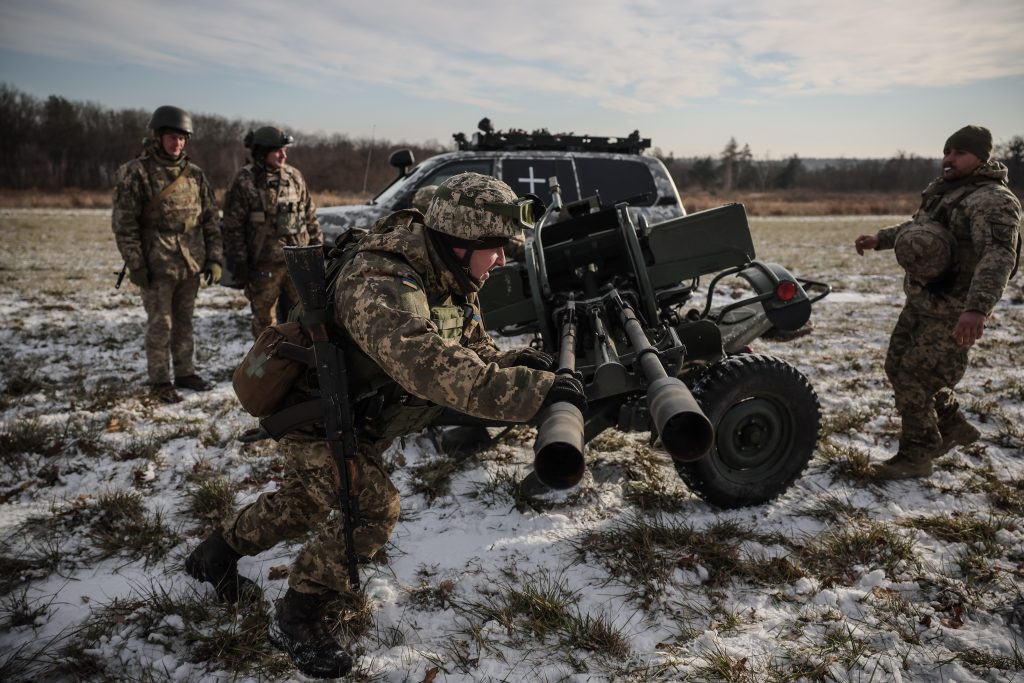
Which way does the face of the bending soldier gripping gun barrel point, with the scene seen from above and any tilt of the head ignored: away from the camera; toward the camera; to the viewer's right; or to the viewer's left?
to the viewer's right

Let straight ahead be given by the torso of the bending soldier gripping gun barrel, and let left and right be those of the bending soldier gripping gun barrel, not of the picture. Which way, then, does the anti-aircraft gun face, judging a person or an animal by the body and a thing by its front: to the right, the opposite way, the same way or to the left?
to the right

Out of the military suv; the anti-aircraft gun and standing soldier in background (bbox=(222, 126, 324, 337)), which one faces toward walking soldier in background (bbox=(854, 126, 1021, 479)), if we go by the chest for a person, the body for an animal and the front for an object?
standing soldier in background (bbox=(222, 126, 324, 337))

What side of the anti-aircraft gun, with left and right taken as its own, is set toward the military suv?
back

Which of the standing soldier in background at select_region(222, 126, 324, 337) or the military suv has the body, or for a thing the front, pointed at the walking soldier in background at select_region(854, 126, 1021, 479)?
the standing soldier in background at select_region(222, 126, 324, 337)

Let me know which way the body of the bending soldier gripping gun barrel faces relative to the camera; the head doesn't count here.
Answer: to the viewer's right

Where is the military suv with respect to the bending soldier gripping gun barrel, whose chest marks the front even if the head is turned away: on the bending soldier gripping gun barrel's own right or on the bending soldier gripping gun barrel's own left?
on the bending soldier gripping gun barrel's own left

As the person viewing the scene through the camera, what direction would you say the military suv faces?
facing to the left of the viewer

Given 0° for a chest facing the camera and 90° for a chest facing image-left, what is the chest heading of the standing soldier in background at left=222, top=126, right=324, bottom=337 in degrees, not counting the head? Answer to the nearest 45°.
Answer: approximately 315°

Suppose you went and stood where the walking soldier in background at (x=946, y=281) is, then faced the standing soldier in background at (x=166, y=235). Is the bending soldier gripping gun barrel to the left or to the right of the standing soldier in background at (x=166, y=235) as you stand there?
left

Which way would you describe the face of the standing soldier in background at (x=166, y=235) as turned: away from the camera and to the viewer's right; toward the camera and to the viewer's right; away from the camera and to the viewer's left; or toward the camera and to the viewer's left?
toward the camera and to the viewer's right

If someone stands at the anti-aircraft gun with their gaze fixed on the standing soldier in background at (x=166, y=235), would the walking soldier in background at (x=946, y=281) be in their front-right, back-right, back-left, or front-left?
back-right
